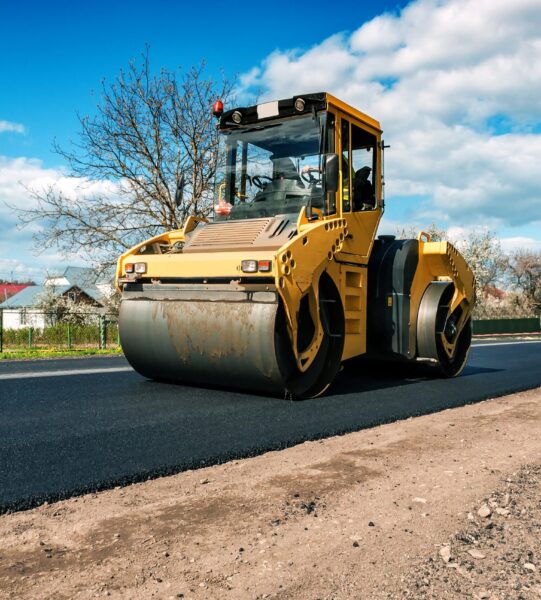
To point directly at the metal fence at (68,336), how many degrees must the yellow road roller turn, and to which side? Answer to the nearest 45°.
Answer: approximately 90° to its right

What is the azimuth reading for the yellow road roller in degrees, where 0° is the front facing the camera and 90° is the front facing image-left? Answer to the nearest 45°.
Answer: approximately 45°
